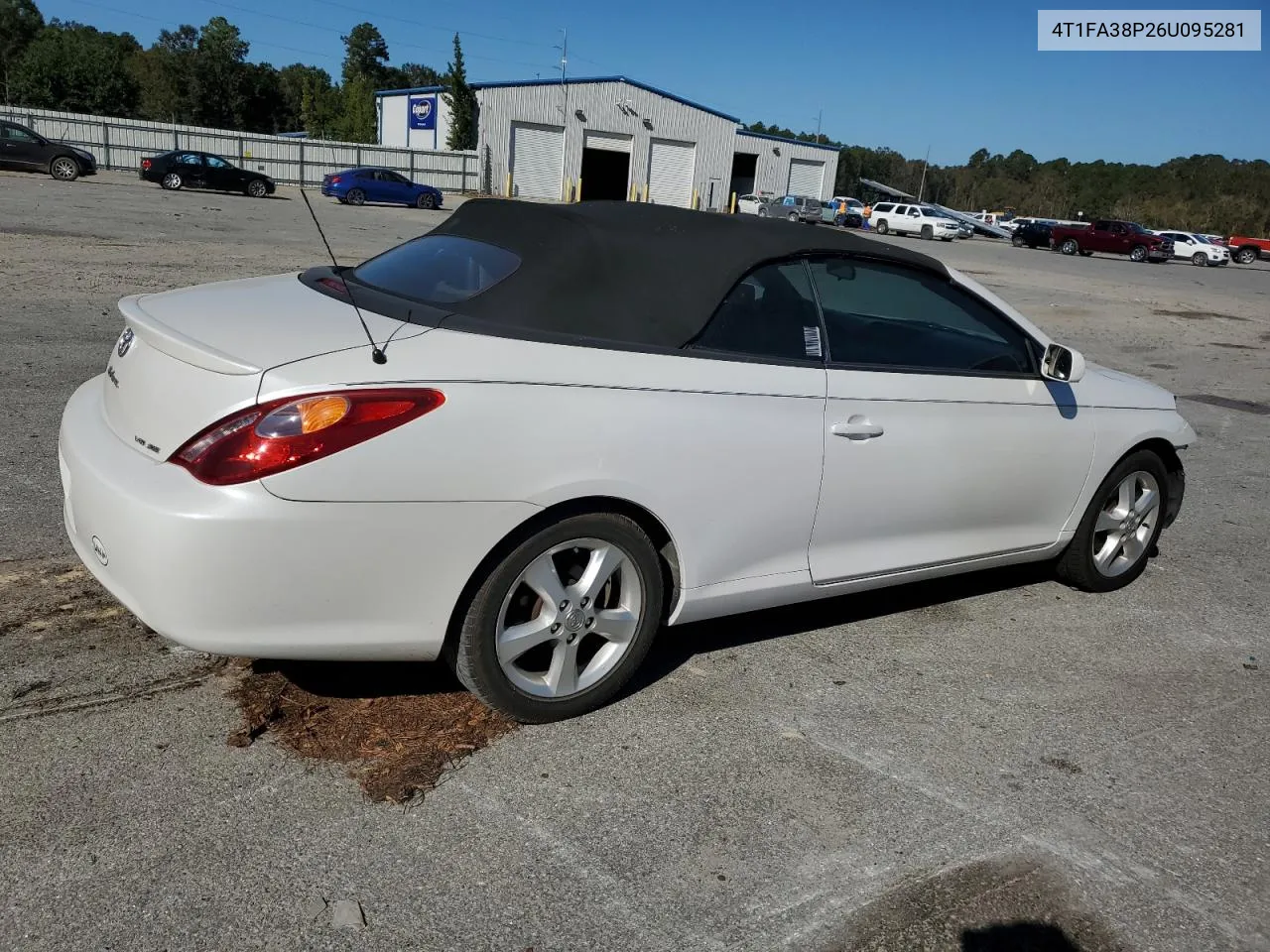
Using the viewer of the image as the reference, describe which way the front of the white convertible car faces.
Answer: facing away from the viewer and to the right of the viewer

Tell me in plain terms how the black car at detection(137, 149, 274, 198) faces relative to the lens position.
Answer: facing to the right of the viewer

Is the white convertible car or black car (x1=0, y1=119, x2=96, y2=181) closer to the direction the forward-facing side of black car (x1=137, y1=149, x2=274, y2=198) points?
the white convertible car

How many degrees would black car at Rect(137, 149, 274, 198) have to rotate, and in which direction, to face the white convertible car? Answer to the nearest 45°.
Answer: approximately 90° to its right

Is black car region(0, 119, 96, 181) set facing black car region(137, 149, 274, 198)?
yes

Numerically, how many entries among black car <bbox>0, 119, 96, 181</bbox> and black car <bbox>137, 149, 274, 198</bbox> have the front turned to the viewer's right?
2

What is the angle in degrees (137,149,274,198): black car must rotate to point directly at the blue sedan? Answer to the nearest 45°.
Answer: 0° — it already faces it

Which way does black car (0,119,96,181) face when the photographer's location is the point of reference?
facing to the right of the viewer
